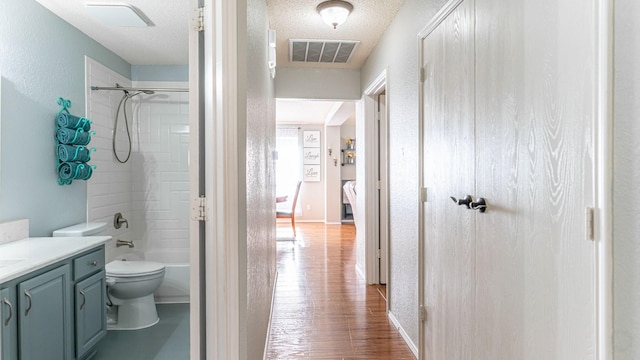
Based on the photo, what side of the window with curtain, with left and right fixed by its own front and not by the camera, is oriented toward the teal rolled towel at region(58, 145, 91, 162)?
front

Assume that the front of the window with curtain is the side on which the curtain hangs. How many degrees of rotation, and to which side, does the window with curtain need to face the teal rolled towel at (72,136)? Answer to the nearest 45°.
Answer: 0° — it already faces it

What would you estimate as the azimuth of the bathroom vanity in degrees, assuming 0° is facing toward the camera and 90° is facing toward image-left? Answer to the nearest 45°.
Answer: approximately 315°

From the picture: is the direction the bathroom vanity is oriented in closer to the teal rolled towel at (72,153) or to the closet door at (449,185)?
the closet door

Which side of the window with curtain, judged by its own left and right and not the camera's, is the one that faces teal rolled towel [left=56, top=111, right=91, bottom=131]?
front

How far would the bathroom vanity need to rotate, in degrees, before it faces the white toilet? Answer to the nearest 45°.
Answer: approximately 90° to its left

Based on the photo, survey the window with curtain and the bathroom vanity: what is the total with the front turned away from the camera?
0

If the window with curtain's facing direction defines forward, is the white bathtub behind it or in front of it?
in front

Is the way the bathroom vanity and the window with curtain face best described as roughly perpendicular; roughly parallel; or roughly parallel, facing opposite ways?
roughly perpendicular
